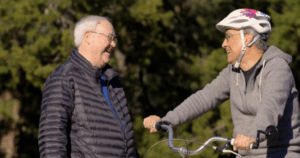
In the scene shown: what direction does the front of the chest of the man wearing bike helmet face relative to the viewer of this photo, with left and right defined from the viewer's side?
facing the viewer and to the left of the viewer

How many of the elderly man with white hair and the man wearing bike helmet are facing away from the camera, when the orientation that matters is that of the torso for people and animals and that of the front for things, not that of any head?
0

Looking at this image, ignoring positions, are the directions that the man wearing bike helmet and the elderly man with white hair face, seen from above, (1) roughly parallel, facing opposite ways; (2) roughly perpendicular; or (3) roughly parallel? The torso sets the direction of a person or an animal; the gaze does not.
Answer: roughly perpendicular

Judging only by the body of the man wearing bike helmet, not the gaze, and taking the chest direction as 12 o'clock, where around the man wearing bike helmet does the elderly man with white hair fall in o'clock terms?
The elderly man with white hair is roughly at 1 o'clock from the man wearing bike helmet.

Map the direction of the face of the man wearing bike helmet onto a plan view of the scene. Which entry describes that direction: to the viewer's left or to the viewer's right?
to the viewer's left

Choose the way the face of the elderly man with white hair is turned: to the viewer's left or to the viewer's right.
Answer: to the viewer's right

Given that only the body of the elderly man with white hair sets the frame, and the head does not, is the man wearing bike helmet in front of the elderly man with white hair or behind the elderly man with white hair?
in front

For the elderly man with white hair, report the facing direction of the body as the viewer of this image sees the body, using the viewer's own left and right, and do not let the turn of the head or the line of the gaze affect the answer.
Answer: facing the viewer and to the right of the viewer
